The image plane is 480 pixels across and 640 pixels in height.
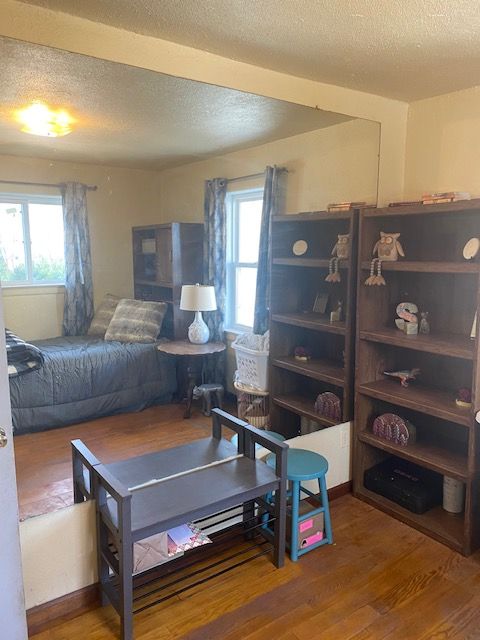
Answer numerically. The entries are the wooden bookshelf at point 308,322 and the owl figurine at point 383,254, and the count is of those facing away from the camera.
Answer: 0

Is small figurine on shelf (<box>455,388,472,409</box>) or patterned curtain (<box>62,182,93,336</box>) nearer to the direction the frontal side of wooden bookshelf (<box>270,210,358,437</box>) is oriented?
the patterned curtain

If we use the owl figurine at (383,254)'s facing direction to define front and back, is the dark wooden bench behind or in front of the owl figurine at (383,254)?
in front

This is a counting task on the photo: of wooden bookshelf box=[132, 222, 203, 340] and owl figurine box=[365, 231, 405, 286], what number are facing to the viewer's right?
0

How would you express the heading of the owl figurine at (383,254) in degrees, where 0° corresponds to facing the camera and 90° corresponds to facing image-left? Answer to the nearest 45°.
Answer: approximately 45°

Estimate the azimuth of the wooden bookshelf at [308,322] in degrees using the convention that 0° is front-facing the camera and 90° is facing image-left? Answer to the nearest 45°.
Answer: approximately 45°

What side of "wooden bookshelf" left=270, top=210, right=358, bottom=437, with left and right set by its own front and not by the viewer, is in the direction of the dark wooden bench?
front

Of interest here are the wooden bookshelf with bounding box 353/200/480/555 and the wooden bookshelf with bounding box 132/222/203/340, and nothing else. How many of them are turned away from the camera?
0
